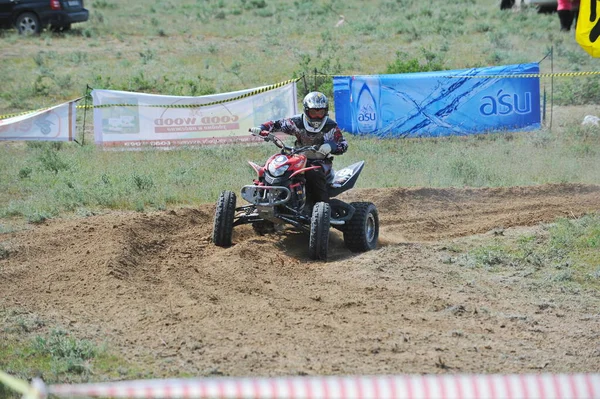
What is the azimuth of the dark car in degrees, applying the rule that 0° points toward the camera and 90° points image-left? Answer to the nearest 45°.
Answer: approximately 135°

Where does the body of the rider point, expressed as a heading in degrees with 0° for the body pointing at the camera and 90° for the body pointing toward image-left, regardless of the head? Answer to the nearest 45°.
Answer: approximately 45°

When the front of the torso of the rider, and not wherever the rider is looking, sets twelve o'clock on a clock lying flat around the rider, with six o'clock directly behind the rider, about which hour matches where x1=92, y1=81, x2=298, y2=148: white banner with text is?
The white banner with text is roughly at 4 o'clock from the rider.

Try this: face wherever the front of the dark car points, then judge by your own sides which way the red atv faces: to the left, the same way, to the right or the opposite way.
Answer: to the left
